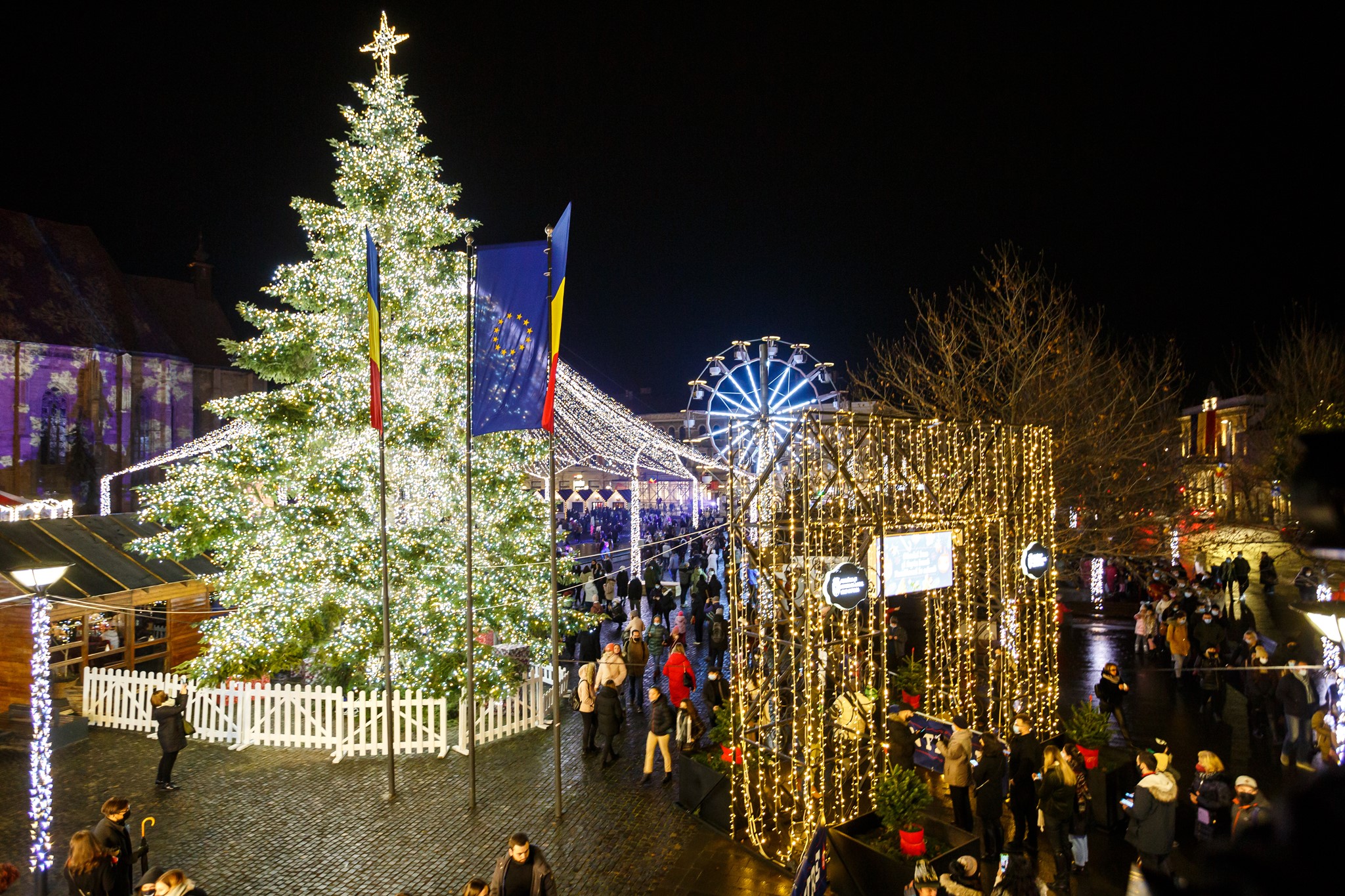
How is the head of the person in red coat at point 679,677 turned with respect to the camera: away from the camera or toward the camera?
away from the camera

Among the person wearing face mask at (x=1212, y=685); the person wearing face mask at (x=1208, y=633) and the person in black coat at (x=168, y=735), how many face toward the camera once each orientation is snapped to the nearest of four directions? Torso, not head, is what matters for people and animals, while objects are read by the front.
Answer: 2

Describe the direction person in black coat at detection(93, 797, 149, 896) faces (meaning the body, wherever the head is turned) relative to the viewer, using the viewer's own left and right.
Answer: facing to the right of the viewer

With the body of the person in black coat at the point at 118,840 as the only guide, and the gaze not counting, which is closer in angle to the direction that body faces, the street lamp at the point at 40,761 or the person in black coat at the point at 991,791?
the person in black coat

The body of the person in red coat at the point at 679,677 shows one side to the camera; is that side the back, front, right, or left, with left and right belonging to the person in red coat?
back

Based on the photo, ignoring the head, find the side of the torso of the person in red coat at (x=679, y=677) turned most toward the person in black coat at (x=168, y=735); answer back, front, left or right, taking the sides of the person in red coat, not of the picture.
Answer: left

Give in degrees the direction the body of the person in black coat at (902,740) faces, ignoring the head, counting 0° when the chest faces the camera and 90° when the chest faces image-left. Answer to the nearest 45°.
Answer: approximately 270°

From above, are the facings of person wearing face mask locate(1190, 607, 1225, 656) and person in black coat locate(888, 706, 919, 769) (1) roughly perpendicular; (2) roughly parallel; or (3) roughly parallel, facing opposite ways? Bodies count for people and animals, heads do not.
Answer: roughly perpendicular
